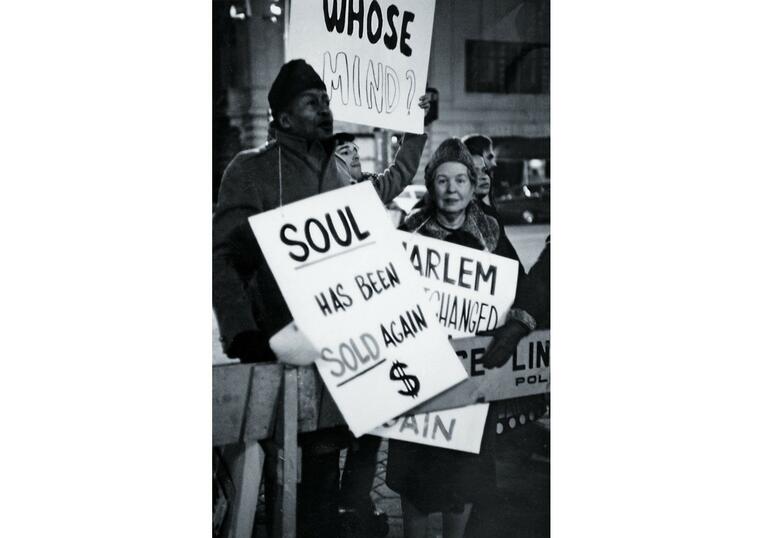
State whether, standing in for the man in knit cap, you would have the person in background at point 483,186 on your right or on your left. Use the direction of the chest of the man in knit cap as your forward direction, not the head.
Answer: on your left

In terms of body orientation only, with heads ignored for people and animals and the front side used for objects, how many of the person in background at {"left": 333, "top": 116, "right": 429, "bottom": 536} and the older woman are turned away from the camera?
0

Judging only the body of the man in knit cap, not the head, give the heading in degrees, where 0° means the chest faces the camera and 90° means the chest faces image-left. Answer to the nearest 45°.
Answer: approximately 315°

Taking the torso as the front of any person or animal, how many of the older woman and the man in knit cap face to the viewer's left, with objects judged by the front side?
0
